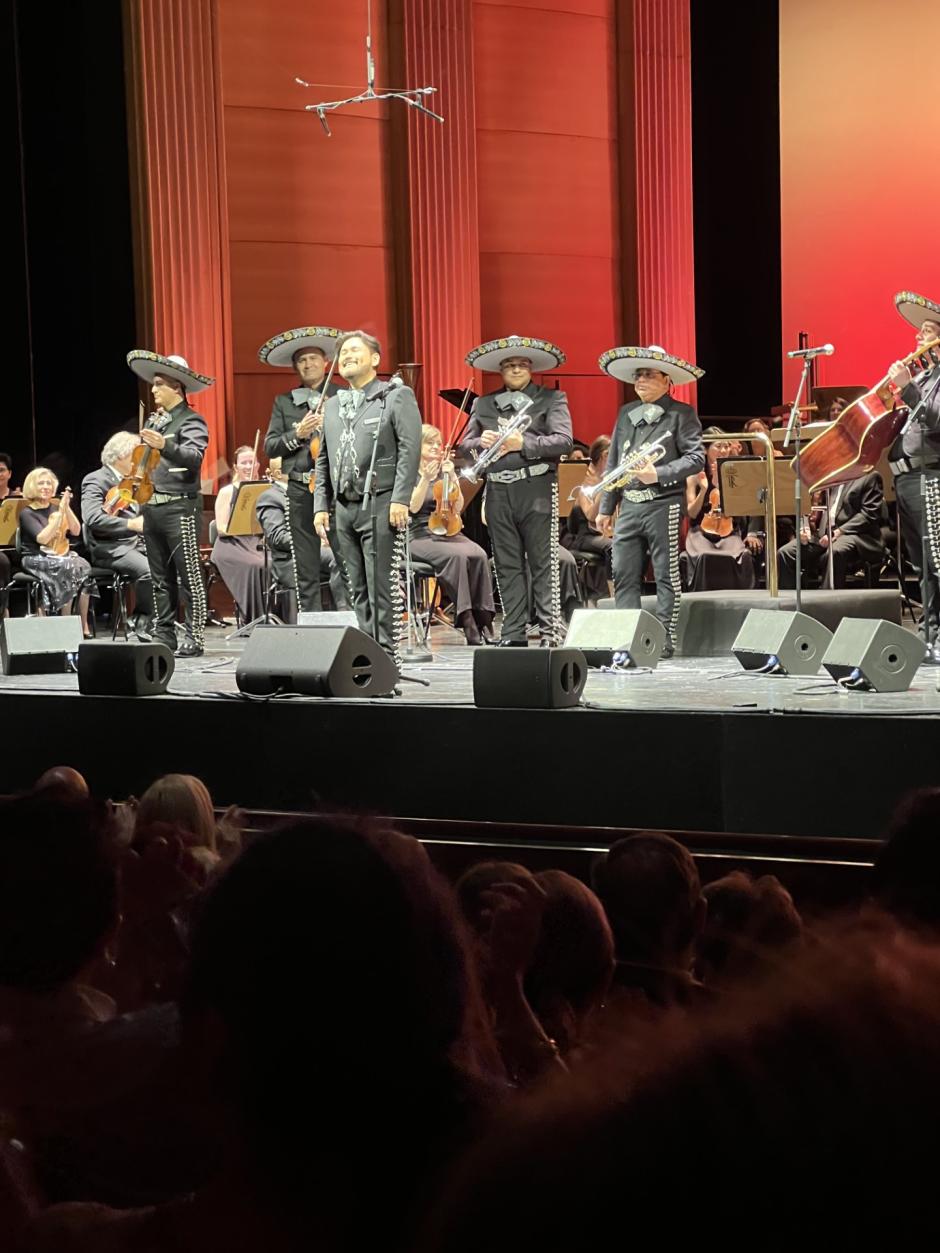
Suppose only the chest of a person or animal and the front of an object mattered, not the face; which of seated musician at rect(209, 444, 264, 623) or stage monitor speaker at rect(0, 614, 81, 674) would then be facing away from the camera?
the stage monitor speaker

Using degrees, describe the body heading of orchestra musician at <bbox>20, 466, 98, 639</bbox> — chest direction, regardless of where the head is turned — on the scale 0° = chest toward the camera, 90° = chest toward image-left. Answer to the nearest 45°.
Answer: approximately 315°

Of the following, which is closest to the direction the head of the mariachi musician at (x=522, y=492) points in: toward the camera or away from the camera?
toward the camera

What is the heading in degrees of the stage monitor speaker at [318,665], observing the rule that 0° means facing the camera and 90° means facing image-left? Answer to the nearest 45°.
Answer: approximately 225°

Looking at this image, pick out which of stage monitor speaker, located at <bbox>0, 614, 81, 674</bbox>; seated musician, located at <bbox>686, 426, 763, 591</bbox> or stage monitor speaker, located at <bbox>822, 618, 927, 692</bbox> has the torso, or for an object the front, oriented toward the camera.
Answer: the seated musician

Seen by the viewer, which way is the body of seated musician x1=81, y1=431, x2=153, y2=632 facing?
to the viewer's right

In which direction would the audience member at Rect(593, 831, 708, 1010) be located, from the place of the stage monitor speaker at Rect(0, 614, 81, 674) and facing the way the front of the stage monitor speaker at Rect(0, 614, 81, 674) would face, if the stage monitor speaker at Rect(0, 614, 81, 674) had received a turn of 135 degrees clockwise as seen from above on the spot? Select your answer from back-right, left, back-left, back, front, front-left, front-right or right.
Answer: front-right

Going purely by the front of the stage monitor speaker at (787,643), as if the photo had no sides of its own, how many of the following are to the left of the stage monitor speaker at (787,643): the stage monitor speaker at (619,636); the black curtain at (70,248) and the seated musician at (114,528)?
3

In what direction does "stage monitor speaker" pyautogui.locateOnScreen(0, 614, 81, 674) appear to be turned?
away from the camera

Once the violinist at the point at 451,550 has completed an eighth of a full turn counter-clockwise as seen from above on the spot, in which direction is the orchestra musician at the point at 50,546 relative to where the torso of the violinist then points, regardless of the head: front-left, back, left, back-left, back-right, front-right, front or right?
back

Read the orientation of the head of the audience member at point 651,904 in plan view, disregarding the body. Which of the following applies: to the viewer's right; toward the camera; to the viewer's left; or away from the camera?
away from the camera

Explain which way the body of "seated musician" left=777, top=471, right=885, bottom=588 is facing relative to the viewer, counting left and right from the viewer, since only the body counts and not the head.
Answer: facing the viewer and to the left of the viewer

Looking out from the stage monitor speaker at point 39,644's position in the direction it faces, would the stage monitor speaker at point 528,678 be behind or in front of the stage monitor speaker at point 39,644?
behind

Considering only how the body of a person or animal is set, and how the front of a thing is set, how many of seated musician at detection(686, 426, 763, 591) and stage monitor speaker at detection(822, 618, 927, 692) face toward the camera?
1

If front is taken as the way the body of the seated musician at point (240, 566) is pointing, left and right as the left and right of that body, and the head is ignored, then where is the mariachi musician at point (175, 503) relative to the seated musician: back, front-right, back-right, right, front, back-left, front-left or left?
front-right

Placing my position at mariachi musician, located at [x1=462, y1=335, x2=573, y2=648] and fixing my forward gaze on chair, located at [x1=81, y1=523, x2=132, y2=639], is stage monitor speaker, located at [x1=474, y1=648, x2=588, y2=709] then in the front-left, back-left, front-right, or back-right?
back-left

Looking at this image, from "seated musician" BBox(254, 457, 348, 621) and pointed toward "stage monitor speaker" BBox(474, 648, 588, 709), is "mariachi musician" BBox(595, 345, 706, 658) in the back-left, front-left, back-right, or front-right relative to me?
front-left

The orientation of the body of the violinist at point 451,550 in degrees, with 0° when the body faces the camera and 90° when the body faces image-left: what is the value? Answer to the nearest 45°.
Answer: approximately 315°
